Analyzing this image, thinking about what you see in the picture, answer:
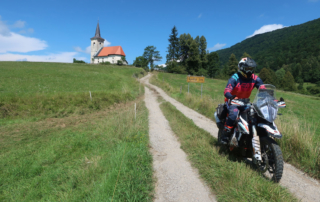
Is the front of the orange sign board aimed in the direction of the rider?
yes

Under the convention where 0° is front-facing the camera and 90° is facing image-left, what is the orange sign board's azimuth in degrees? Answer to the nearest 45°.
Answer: approximately 0°

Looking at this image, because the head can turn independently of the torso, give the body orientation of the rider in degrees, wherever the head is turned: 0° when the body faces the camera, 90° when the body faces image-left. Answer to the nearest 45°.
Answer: approximately 315°

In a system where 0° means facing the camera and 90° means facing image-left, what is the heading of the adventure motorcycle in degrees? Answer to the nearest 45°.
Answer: approximately 315°

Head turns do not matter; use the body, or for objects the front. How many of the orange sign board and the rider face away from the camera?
0

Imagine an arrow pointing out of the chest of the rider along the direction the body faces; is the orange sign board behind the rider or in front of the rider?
behind

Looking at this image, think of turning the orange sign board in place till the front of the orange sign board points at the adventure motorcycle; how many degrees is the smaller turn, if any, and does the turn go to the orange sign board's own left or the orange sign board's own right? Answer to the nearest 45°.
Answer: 0° — it already faces it

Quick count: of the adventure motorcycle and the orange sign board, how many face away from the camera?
0
